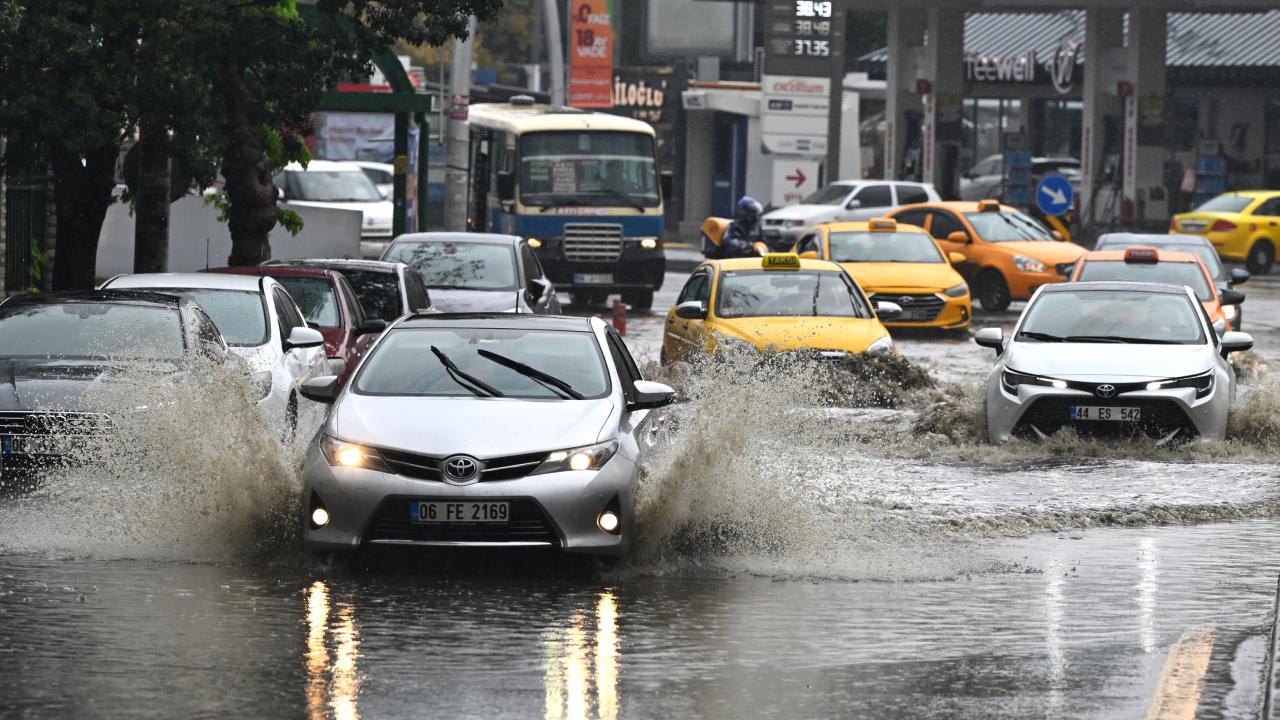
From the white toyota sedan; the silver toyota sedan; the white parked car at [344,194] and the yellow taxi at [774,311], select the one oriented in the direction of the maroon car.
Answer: the white parked car

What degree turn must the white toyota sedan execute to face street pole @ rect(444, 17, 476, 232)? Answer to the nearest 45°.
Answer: approximately 135° to its right

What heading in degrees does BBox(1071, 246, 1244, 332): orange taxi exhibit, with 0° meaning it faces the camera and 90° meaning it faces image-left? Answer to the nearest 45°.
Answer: approximately 0°

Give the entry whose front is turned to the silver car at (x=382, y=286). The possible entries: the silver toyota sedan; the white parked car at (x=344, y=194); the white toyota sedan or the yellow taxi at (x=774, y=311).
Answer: the white parked car

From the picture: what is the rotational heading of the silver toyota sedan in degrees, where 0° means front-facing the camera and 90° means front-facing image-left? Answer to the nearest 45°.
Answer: approximately 0°

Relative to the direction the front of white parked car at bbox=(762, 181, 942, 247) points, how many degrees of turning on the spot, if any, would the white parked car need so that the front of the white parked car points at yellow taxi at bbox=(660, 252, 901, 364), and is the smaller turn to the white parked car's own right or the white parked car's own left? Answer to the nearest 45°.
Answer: approximately 45° to the white parked car's own left

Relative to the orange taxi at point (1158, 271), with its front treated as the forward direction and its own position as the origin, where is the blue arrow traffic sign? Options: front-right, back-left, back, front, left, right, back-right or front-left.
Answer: back
